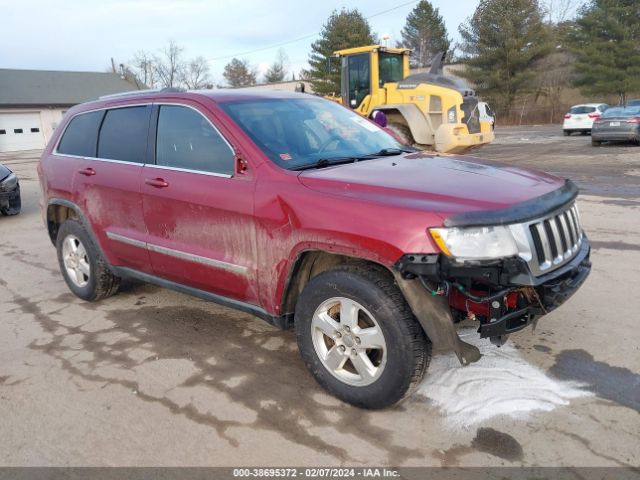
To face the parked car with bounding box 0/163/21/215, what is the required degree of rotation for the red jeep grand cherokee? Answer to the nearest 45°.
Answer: approximately 180°

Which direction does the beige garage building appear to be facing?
toward the camera

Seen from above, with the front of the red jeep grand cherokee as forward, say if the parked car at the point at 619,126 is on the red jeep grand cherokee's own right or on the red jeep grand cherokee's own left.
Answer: on the red jeep grand cherokee's own left

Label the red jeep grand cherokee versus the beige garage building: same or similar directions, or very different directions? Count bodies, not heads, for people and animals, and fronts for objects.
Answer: same or similar directions

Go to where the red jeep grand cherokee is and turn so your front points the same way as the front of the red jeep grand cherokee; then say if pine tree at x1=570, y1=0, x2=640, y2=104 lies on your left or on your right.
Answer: on your left

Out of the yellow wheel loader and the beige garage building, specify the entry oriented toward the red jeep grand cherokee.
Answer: the beige garage building

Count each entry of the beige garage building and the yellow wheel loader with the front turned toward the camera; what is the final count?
1

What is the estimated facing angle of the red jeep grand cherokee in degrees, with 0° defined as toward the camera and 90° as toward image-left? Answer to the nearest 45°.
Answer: approximately 315°

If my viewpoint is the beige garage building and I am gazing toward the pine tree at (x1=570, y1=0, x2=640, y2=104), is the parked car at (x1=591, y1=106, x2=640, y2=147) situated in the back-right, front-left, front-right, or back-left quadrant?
front-right

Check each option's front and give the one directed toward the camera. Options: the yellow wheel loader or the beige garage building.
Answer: the beige garage building

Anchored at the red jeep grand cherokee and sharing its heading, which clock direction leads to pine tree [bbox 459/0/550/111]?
The pine tree is roughly at 8 o'clock from the red jeep grand cherokee.

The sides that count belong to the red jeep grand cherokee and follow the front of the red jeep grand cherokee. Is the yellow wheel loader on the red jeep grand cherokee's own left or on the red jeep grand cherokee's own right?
on the red jeep grand cherokee's own left
